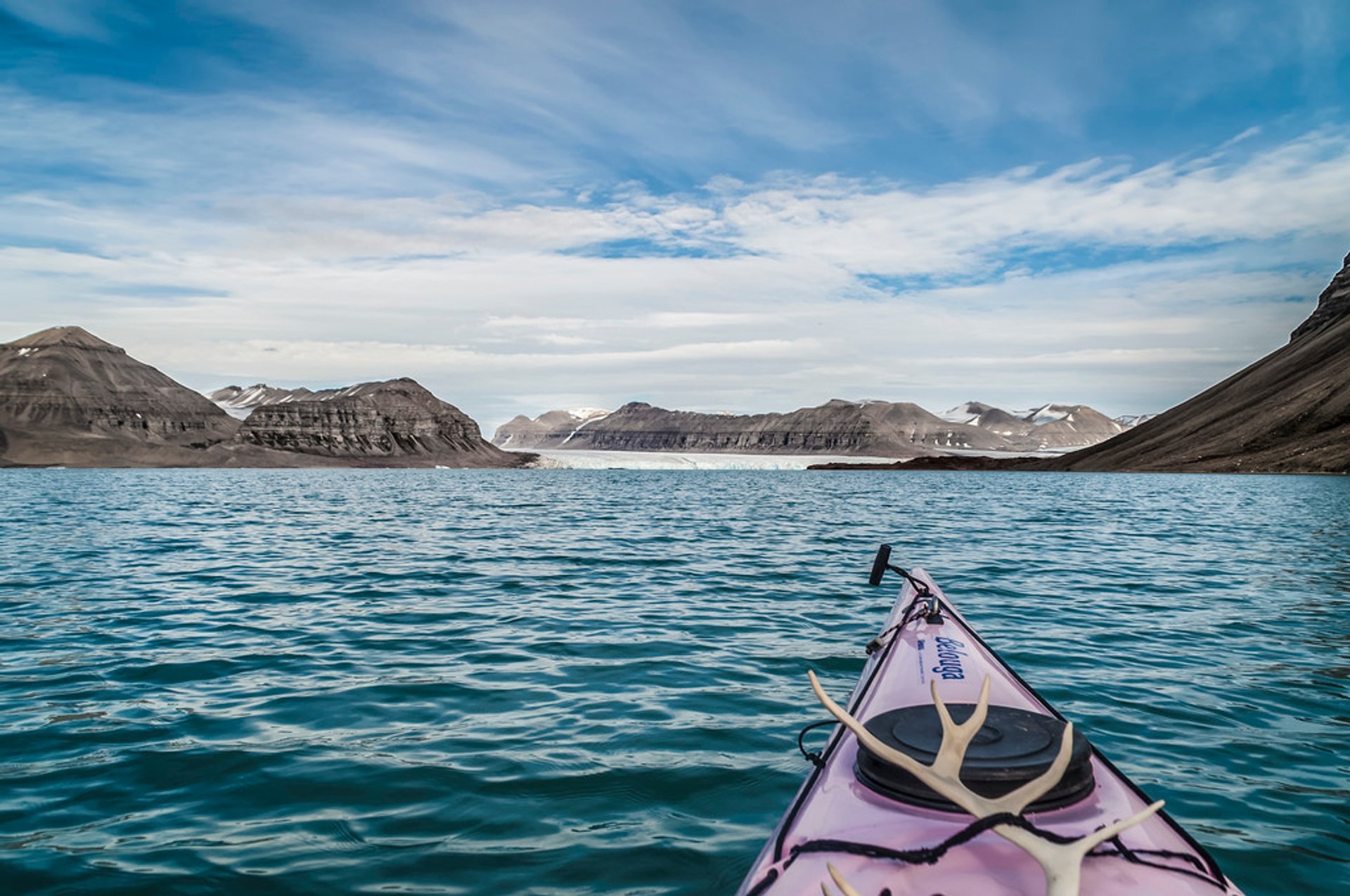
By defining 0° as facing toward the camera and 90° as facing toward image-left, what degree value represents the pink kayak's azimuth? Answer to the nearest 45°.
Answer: approximately 180°
